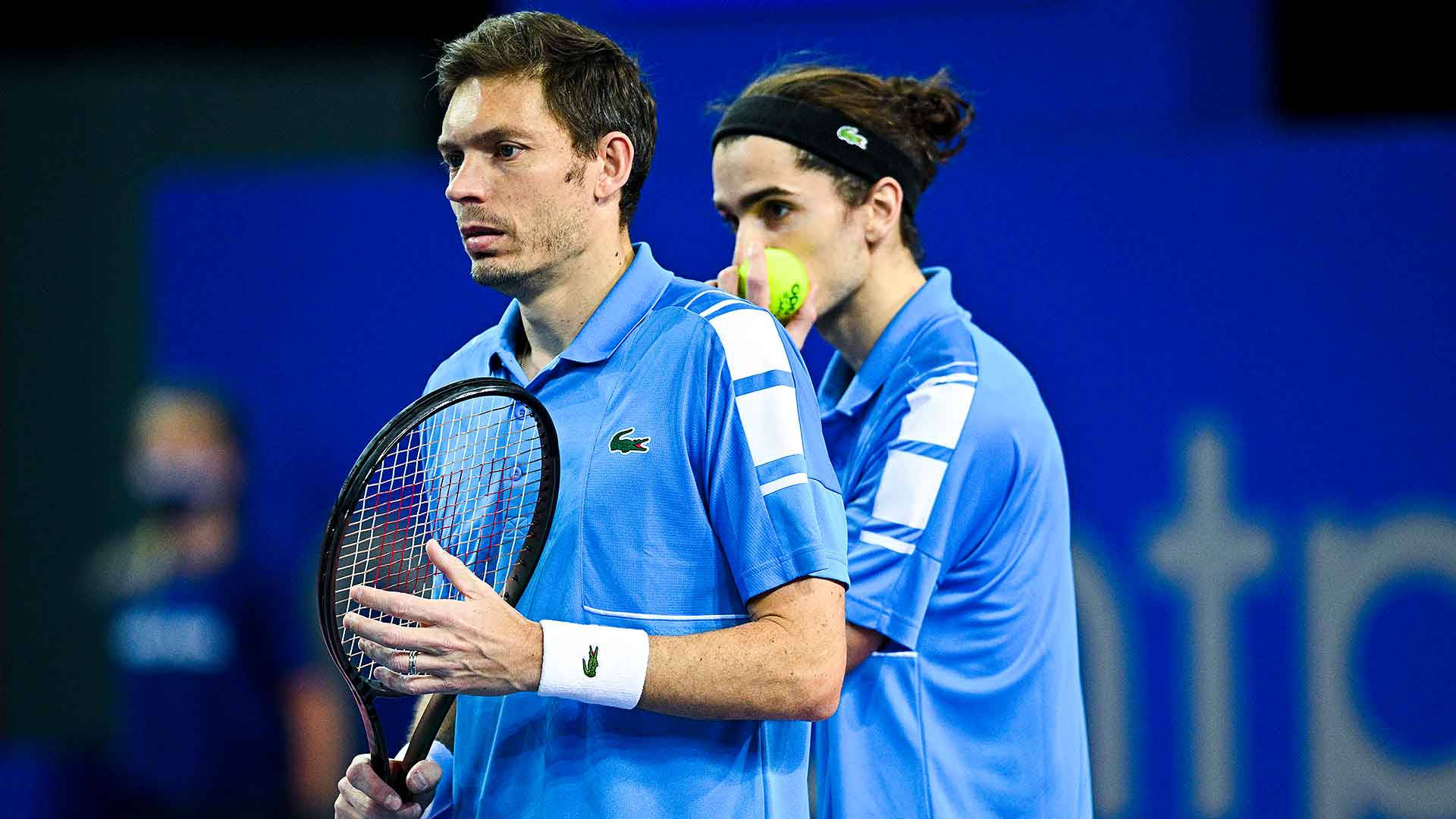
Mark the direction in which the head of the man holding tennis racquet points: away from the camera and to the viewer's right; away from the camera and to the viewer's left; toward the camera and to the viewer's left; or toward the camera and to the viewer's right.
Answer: toward the camera and to the viewer's left

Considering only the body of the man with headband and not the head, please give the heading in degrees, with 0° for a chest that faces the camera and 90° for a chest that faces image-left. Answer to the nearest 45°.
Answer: approximately 90°

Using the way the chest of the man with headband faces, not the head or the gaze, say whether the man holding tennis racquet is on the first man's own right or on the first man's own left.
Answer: on the first man's own left

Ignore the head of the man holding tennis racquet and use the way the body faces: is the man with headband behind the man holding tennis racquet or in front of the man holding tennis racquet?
behind

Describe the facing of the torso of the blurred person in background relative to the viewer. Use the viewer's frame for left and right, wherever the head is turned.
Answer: facing the viewer and to the left of the viewer

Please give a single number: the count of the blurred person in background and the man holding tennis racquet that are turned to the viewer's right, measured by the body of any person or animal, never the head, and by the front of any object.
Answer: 0

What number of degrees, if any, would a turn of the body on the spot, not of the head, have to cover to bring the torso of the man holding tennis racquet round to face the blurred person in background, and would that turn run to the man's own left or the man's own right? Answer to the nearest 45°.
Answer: approximately 135° to the man's own right
